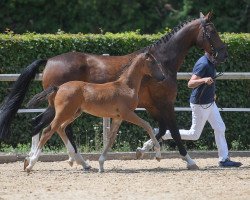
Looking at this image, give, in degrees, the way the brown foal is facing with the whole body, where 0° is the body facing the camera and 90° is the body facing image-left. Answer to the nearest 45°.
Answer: approximately 270°

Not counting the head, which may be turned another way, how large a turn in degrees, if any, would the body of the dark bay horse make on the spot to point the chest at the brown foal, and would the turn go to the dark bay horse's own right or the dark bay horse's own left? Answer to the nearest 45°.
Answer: approximately 135° to the dark bay horse's own right

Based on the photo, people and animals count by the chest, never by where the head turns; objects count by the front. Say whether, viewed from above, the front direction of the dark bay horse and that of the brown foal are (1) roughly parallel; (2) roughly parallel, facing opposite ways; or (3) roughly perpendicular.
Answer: roughly parallel

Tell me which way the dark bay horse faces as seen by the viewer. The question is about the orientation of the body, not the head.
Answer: to the viewer's right

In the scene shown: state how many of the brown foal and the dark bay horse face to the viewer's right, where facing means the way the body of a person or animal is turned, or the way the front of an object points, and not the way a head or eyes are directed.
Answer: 2
